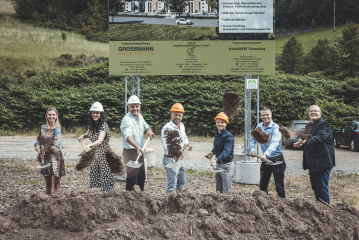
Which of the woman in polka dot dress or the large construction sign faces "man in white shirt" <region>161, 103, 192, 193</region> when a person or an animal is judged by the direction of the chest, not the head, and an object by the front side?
the large construction sign

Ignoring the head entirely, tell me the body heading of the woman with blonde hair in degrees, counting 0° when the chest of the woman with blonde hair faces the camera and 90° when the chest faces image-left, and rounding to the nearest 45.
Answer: approximately 0°

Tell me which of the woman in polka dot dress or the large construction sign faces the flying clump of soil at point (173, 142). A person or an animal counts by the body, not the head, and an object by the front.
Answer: the large construction sign

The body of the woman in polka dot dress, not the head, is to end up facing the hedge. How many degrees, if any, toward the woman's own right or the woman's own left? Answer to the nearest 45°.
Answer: approximately 135° to the woman's own right

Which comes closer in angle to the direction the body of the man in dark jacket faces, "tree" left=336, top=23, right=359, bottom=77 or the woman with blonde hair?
the woman with blonde hair

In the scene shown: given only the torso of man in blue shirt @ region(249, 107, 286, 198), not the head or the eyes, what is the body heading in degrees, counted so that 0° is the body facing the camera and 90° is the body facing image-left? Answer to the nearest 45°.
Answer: approximately 45°
